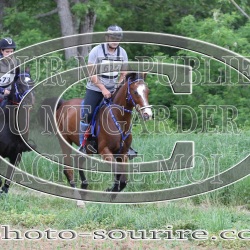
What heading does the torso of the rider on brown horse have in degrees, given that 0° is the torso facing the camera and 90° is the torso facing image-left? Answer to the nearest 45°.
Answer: approximately 315°

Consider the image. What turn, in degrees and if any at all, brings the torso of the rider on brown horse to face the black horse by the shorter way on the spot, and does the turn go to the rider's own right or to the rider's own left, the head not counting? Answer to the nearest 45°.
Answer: approximately 135° to the rider's own right

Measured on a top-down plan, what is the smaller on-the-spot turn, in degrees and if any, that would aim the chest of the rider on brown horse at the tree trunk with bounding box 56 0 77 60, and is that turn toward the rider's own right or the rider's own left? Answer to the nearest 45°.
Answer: approximately 135° to the rider's own left

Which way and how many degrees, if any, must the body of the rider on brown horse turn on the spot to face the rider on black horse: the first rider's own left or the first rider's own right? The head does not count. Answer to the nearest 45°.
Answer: approximately 135° to the first rider's own right
